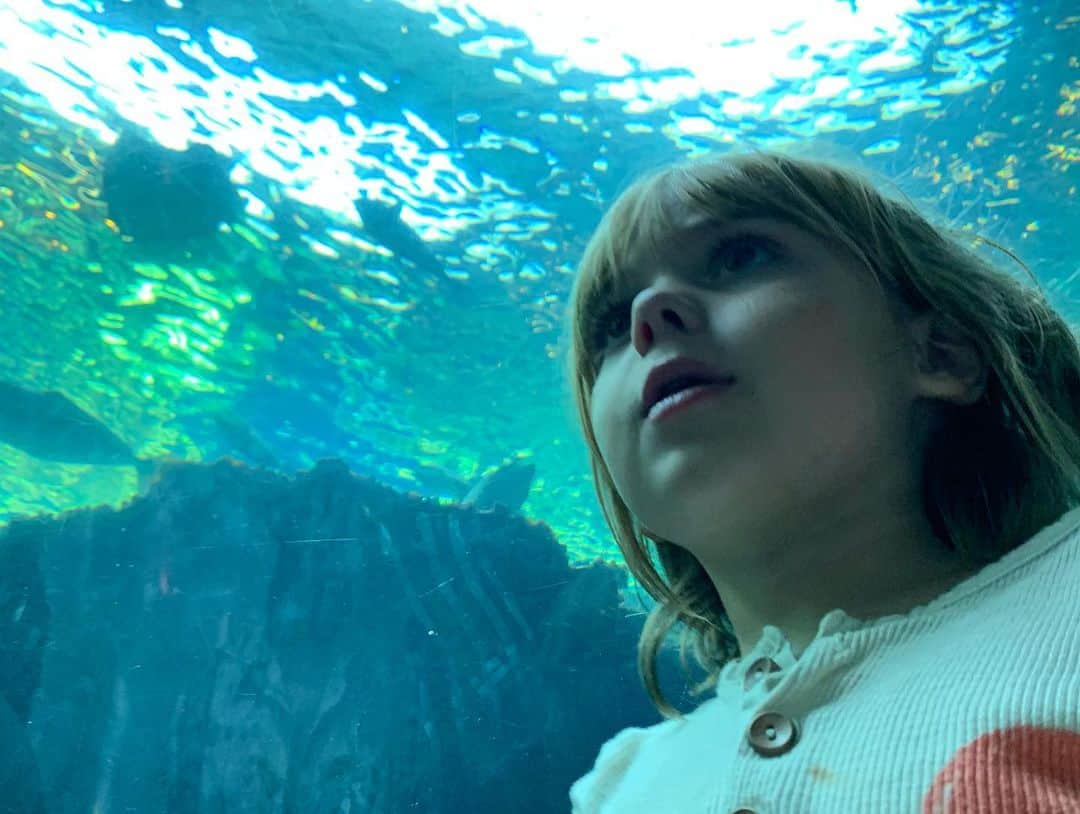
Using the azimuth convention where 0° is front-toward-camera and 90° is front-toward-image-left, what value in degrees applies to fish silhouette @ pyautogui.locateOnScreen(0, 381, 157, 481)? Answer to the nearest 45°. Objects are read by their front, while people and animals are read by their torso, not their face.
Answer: approximately 90°

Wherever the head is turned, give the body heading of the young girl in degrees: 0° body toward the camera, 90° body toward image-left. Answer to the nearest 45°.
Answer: approximately 45°

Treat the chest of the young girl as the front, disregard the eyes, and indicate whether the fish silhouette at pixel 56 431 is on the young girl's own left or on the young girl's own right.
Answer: on the young girl's own right

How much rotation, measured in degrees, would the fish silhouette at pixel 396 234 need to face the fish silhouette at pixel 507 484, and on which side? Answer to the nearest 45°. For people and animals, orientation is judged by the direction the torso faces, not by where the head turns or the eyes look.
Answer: approximately 45° to its left

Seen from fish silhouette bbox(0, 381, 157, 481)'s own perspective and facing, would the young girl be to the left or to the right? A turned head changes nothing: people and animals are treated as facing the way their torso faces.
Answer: on its left
